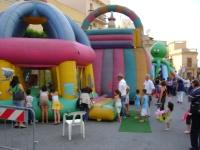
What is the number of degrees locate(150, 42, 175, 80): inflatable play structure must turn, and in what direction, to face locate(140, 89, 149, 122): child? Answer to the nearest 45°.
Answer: approximately 45° to its left

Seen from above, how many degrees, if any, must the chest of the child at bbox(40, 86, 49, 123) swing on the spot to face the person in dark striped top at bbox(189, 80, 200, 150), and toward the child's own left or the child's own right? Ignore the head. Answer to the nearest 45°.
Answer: approximately 135° to the child's own right

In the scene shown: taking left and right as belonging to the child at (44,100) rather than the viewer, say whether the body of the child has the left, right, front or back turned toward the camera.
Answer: back

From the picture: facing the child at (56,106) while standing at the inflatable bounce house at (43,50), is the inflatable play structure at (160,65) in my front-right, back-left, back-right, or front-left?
back-left

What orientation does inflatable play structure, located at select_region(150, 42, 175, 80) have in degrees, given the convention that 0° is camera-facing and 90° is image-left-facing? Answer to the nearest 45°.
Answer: approximately 45°

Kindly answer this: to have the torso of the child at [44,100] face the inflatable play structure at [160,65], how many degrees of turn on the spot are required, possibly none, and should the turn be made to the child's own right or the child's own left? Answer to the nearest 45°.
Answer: approximately 45° to the child's own right
